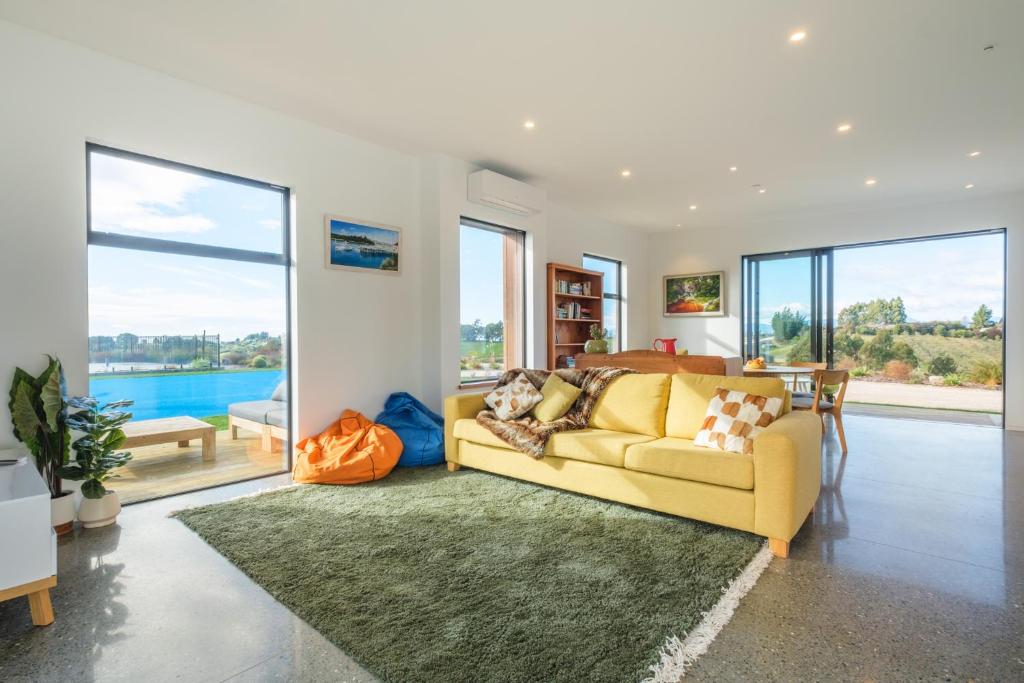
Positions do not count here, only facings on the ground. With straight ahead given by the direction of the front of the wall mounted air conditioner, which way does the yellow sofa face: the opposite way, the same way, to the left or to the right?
to the right

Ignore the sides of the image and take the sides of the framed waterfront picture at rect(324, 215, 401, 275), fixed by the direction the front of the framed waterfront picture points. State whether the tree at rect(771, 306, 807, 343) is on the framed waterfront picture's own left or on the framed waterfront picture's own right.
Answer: on the framed waterfront picture's own left

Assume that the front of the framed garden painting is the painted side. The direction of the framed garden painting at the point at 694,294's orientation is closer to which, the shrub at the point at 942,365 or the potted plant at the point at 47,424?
the potted plant

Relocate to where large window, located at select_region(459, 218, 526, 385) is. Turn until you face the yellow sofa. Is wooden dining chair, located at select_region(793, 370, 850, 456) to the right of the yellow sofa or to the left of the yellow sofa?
left

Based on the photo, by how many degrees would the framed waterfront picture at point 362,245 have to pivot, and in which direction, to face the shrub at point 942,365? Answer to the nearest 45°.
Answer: approximately 45° to its left

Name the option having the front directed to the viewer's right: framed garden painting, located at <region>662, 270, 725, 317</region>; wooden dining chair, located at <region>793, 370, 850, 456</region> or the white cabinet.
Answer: the white cabinet

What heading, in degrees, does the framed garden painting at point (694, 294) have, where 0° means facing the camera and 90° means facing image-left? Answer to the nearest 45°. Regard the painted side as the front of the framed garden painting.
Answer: approximately 45°

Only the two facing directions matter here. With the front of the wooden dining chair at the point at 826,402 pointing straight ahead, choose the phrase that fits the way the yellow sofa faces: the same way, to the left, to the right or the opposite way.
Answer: to the left

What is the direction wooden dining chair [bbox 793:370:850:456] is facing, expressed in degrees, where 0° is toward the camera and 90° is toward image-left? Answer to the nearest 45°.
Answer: approximately 135°

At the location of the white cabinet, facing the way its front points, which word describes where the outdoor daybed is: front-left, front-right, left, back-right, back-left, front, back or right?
front-left

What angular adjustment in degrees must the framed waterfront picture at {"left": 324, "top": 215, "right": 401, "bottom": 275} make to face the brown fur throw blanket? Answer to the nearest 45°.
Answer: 0° — it already faces it

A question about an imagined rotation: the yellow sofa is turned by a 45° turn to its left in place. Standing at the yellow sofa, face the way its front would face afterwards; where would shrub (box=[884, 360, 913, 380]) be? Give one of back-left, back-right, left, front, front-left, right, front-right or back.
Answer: back-left

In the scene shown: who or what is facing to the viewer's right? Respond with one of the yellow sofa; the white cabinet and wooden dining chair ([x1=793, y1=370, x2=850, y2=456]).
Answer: the white cabinet

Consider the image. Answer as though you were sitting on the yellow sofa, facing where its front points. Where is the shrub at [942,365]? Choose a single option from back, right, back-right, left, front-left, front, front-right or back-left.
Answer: back
